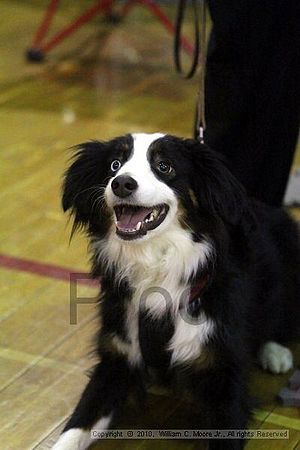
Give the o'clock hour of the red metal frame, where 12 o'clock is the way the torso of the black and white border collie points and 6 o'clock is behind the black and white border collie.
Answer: The red metal frame is roughly at 4 o'clock from the black and white border collie.

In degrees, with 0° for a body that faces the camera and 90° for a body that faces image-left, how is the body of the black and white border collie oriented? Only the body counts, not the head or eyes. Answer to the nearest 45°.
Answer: approximately 45°
